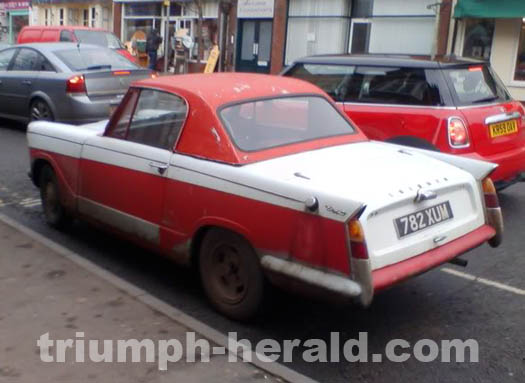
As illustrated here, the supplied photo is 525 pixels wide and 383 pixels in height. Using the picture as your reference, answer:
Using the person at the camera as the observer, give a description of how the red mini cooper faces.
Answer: facing away from the viewer and to the left of the viewer

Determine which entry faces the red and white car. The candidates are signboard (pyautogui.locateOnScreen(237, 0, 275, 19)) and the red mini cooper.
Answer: the signboard

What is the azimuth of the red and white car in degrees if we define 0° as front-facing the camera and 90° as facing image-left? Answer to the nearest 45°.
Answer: approximately 135°

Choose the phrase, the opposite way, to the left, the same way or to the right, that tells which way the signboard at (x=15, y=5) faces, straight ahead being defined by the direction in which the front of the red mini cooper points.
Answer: the opposite way

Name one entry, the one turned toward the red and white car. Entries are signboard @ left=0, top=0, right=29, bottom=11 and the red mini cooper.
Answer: the signboard

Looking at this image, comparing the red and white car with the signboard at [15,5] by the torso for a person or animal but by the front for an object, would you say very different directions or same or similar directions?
very different directions

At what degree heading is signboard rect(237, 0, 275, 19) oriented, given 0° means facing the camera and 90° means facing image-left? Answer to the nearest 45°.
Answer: approximately 0°

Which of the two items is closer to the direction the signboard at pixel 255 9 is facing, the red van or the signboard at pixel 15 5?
the red van

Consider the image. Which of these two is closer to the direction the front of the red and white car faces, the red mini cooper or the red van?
the red van
